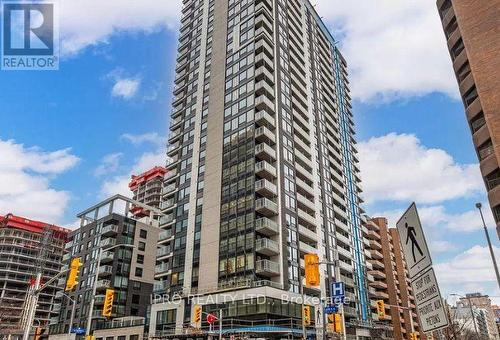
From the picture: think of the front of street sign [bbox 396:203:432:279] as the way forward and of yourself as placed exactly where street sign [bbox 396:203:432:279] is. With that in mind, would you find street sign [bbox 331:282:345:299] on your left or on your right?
on your right

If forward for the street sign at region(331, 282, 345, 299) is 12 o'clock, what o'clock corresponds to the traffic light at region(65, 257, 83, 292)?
The traffic light is roughly at 2 o'clock from the street sign.

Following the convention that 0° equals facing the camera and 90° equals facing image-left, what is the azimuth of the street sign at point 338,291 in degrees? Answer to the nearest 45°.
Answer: approximately 0°

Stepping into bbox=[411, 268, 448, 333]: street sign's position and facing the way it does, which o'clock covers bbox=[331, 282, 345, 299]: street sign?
bbox=[331, 282, 345, 299]: street sign is roughly at 4 o'clock from bbox=[411, 268, 448, 333]: street sign.

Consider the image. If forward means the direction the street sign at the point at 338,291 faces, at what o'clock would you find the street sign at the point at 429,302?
the street sign at the point at 429,302 is roughly at 12 o'clock from the street sign at the point at 338,291.

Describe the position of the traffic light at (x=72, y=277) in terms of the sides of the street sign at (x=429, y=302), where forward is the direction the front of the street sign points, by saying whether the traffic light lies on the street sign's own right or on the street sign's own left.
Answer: on the street sign's own right

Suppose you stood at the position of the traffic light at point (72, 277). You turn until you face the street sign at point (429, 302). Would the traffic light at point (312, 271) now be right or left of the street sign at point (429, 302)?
left
